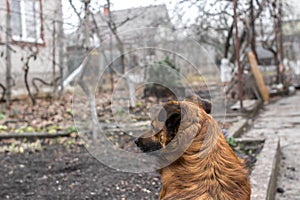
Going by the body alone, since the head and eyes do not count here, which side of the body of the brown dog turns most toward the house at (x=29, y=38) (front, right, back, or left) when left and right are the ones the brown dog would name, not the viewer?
front

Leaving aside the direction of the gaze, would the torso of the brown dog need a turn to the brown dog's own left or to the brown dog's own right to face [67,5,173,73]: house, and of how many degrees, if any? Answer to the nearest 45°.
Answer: approximately 45° to the brown dog's own right

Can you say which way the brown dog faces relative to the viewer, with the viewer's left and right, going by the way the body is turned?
facing away from the viewer and to the left of the viewer

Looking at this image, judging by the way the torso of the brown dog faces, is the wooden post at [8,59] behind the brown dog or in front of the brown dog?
in front
